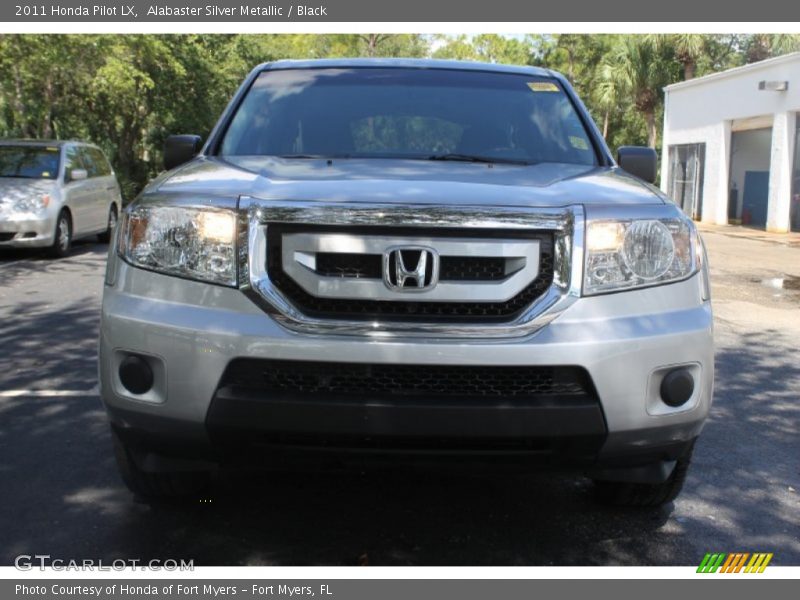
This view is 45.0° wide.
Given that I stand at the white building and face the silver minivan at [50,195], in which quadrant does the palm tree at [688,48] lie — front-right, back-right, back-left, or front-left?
back-right

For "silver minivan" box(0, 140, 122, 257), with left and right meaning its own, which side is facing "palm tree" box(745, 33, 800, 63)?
back

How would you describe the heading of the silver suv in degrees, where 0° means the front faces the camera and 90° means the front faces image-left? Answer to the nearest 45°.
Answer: approximately 0°

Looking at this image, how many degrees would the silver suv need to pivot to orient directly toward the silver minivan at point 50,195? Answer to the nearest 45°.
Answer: approximately 135° to its right

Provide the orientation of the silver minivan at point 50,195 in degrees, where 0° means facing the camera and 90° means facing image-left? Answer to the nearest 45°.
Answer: approximately 45°

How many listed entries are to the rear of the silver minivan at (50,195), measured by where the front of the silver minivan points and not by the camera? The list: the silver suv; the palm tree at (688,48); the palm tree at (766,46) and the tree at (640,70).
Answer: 3

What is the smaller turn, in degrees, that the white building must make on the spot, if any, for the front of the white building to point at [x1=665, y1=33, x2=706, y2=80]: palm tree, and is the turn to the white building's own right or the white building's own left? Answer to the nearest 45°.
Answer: approximately 135° to the white building's own right

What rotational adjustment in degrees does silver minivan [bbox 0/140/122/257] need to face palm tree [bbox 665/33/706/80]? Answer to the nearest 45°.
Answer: approximately 180°

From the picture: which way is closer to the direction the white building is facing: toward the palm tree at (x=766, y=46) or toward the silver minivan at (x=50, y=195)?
the silver minivan

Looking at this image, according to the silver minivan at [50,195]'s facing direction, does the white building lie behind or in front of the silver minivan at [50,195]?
behind
